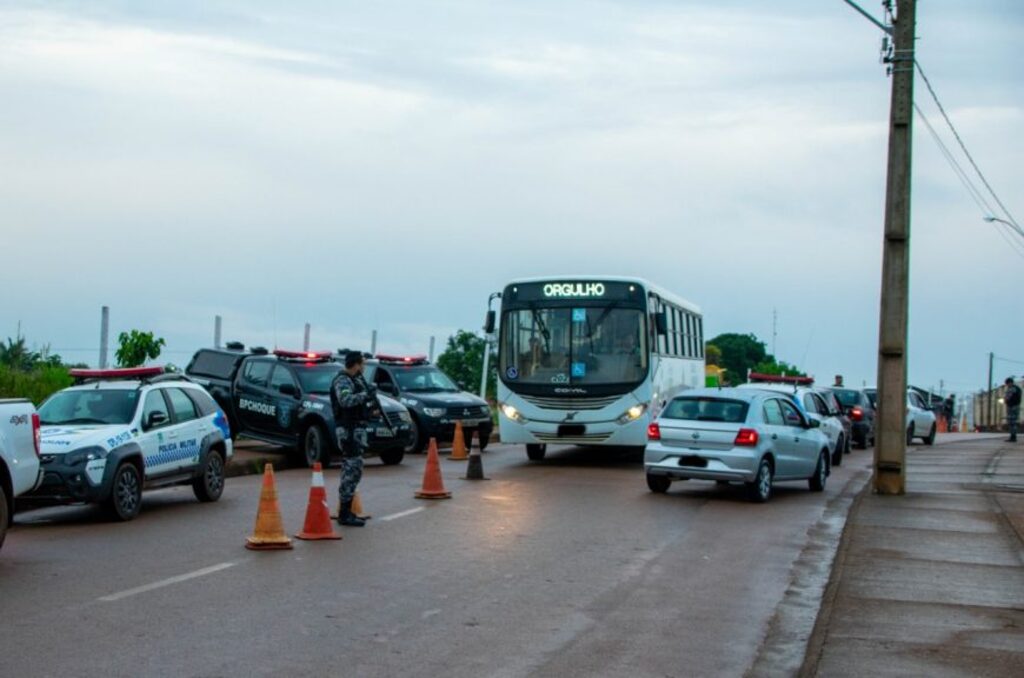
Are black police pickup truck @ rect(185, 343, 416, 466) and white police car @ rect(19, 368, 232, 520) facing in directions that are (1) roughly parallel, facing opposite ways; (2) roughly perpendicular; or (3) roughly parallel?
roughly perpendicular

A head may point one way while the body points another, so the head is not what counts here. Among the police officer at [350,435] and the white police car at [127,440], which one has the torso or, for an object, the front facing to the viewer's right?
the police officer

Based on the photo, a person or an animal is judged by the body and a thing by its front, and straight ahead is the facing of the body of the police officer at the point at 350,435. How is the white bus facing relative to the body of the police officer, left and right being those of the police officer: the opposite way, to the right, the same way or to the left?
to the right

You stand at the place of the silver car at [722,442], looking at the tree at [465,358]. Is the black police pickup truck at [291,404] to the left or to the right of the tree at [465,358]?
left

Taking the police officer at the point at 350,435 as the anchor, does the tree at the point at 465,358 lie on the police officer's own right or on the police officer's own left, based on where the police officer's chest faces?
on the police officer's own left

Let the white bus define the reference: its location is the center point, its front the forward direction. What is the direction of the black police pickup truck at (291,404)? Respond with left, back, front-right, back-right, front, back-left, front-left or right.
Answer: right

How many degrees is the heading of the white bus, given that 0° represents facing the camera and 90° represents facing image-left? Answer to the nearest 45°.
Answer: approximately 0°

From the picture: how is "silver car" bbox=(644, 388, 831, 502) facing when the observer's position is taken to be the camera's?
facing away from the viewer and to the right of the viewer

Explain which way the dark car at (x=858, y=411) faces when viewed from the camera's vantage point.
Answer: facing away from the viewer and to the right of the viewer

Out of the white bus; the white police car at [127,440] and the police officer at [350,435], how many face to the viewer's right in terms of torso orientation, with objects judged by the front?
1

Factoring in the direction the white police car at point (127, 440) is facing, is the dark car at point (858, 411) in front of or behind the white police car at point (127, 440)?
behind

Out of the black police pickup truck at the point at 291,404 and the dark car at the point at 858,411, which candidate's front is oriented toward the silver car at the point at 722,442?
the black police pickup truck

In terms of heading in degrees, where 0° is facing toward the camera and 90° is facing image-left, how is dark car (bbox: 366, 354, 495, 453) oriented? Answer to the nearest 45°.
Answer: approximately 315°

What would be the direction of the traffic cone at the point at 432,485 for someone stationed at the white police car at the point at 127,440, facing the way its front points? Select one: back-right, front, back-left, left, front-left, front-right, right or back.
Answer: back-left

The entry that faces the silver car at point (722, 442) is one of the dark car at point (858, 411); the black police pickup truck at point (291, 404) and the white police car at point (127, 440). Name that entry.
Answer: the black police pickup truck

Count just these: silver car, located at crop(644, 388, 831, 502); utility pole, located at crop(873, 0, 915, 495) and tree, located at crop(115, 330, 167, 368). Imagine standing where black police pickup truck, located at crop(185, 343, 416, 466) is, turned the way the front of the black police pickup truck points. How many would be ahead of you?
2
